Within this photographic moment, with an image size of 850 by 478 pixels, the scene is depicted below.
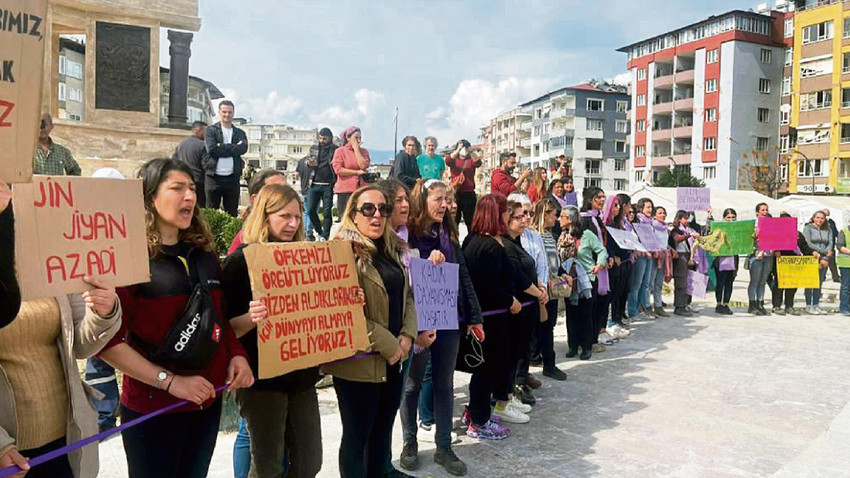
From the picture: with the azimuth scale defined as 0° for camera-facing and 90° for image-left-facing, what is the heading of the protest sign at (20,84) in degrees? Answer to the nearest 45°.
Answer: approximately 0°

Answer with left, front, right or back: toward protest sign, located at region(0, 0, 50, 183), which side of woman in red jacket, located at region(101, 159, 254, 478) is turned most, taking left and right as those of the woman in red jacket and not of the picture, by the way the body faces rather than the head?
right

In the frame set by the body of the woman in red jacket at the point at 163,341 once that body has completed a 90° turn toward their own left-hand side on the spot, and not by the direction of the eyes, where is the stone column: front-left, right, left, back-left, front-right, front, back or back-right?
front-left

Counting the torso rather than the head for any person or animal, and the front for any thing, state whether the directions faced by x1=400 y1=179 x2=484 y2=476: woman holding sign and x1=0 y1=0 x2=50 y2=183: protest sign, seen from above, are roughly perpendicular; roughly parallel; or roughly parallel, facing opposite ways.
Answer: roughly parallel

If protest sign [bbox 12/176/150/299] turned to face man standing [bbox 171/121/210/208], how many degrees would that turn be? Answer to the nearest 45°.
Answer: approximately 180°

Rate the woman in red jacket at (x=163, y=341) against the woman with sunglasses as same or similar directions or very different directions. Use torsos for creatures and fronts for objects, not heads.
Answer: same or similar directions

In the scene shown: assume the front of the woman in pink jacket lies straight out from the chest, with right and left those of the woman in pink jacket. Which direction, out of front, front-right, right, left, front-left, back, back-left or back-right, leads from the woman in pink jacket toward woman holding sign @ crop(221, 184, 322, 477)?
front-right

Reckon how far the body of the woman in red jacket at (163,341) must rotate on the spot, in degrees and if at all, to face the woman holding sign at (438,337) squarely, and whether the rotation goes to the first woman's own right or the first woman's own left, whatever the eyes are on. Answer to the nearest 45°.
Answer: approximately 90° to the first woman's own left

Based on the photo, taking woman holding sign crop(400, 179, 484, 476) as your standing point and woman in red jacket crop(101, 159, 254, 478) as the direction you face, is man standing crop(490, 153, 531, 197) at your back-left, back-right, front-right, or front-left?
back-right

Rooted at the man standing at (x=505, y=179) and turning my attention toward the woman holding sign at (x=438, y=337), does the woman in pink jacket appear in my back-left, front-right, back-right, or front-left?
front-right

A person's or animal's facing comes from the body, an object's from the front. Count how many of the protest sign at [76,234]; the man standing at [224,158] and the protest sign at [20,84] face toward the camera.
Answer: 3

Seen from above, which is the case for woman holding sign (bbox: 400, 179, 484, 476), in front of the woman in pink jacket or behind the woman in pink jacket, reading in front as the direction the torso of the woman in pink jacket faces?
in front

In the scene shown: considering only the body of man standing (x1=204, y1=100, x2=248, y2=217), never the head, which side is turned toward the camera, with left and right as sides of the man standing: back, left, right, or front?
front

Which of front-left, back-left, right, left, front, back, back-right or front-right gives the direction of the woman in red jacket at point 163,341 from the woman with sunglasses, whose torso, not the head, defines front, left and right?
right

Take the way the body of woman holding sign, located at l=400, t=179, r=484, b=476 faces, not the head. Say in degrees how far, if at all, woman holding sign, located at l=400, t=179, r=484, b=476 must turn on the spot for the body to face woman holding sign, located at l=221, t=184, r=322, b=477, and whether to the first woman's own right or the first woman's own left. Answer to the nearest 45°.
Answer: approximately 90° to the first woman's own right

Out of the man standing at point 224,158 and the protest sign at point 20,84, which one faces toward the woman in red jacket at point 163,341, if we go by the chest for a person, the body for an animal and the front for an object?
the man standing
